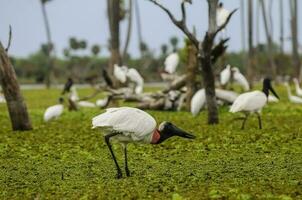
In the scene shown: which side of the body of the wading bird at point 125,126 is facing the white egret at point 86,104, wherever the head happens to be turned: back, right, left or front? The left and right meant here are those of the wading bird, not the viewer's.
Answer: left

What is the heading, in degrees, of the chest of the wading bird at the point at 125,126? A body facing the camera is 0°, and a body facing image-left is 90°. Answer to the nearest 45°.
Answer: approximately 270°

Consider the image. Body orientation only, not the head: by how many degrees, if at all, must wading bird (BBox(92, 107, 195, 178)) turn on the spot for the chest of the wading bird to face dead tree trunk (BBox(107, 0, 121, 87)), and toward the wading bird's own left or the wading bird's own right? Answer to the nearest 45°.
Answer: approximately 90° to the wading bird's own left

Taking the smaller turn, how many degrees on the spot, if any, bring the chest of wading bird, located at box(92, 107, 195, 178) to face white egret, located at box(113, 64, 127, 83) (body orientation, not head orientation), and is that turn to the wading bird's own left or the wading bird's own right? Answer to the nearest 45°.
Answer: approximately 90° to the wading bird's own left

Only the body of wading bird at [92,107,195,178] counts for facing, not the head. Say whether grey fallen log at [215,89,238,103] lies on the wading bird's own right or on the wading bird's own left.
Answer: on the wading bird's own left

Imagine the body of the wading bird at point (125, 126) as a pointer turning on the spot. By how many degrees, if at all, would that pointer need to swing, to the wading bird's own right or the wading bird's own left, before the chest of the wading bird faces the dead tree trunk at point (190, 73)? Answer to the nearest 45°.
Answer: approximately 90° to the wading bird's own left
